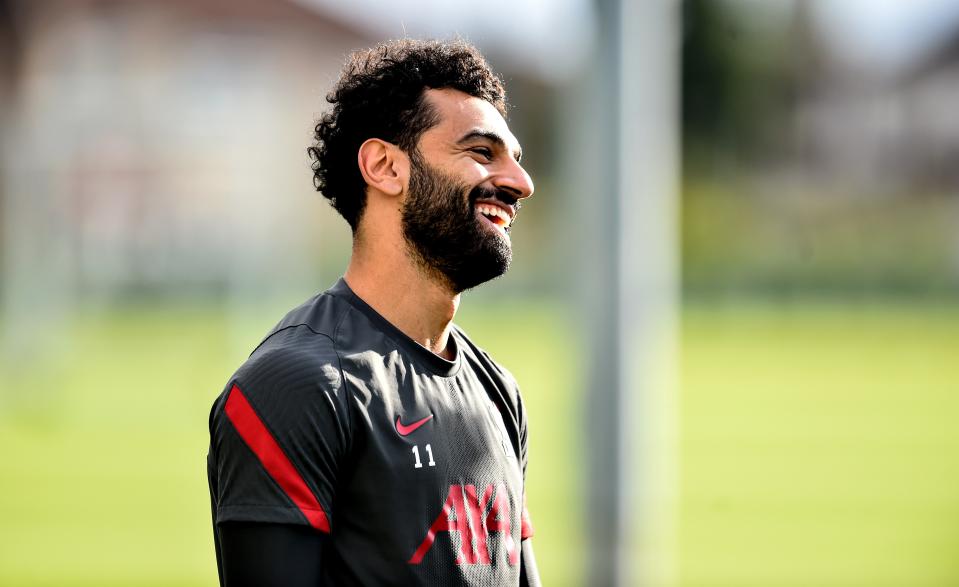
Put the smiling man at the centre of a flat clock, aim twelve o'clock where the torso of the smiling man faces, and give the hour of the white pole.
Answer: The white pole is roughly at 8 o'clock from the smiling man.

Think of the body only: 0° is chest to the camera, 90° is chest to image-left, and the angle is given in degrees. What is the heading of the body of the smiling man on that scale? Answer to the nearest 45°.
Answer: approximately 315°

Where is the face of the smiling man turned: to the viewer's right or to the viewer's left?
to the viewer's right

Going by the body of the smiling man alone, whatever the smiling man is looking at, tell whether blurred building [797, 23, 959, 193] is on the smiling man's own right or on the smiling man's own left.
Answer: on the smiling man's own left
